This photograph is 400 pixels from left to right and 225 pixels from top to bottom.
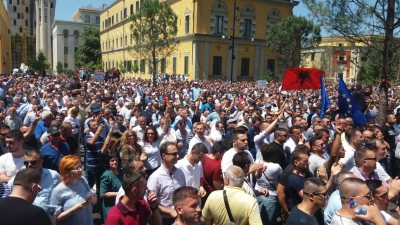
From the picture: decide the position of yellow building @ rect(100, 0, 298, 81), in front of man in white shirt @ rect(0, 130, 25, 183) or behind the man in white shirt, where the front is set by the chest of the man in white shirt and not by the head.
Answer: behind

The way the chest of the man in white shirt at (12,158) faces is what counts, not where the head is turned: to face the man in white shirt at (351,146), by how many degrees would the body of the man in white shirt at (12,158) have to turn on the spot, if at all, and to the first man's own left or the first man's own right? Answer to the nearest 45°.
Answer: approximately 135° to the first man's own left

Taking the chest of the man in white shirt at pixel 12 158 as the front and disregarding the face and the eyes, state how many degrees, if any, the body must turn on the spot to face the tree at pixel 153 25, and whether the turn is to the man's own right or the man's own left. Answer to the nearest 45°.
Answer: approximately 180°

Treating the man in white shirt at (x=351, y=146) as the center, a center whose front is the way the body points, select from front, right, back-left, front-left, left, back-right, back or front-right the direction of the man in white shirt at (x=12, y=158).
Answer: back-right

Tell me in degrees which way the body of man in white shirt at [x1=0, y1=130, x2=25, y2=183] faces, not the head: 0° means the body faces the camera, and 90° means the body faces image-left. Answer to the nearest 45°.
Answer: approximately 45°
